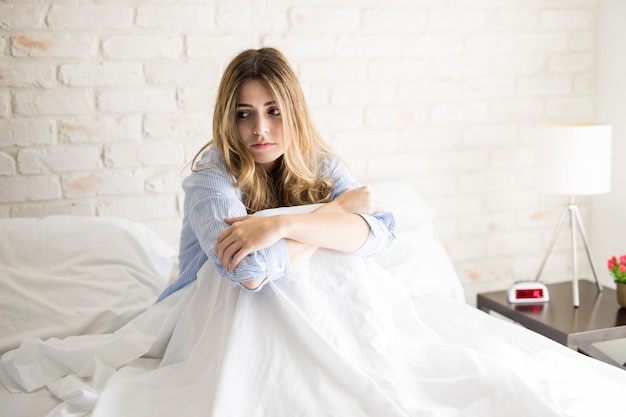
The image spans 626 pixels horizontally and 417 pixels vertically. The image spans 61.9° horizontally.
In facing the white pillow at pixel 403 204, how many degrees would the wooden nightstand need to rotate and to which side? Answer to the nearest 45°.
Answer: approximately 135° to its right

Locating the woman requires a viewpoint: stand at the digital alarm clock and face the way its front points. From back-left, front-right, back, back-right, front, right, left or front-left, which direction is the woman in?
front-right

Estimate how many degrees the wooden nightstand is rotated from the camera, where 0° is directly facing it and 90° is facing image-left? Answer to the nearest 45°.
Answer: approximately 315°

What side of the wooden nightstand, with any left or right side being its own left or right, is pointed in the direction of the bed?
right

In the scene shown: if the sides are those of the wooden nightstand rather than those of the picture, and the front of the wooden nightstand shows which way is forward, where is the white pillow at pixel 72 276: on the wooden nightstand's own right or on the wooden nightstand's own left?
on the wooden nightstand's own right

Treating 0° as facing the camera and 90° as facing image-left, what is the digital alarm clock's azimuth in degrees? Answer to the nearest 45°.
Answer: approximately 0°

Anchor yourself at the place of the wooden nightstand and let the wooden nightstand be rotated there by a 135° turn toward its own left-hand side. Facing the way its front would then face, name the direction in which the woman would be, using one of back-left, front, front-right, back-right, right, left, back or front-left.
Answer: back-left
